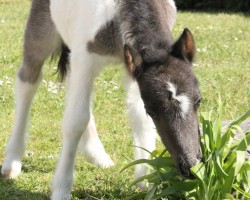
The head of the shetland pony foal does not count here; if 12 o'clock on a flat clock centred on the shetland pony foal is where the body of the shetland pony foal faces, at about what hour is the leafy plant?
The leafy plant is roughly at 12 o'clock from the shetland pony foal.

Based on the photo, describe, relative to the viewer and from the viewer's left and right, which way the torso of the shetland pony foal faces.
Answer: facing the viewer and to the right of the viewer
